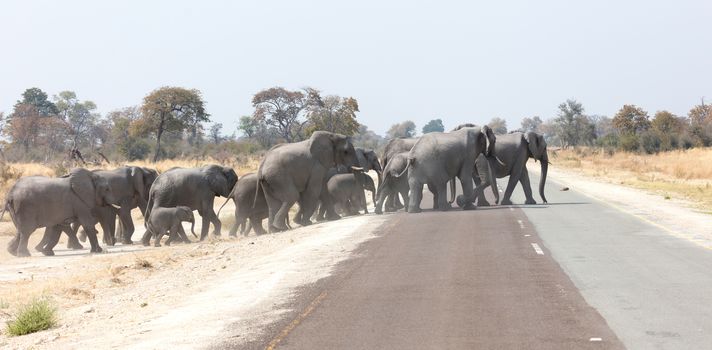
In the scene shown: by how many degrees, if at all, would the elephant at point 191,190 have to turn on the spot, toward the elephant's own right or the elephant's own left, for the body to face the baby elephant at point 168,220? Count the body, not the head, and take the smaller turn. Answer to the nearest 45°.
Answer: approximately 135° to the elephant's own right

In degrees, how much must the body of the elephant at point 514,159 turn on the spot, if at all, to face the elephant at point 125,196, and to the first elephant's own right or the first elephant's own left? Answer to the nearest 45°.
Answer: approximately 135° to the first elephant's own right

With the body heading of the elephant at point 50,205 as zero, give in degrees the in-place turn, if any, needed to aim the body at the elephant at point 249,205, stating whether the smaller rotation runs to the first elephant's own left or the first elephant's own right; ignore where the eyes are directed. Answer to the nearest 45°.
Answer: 0° — it already faces it

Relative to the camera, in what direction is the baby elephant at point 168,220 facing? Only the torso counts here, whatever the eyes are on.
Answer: to the viewer's right

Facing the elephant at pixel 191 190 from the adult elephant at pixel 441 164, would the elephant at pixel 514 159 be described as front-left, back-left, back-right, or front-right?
back-right

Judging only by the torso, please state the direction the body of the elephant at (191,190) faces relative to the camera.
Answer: to the viewer's right

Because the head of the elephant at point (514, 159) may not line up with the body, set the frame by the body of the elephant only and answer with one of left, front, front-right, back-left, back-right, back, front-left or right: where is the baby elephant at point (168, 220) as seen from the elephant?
back-right

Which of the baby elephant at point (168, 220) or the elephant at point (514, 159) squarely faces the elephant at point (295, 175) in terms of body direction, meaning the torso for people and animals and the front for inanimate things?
the baby elephant

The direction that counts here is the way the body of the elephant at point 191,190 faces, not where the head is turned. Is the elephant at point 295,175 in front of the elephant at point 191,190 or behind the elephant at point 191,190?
in front

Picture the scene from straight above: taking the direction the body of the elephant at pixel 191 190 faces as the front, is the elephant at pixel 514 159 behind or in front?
in front

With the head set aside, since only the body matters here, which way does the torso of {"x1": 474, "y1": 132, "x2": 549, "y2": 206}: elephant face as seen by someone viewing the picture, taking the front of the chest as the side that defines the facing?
to the viewer's right

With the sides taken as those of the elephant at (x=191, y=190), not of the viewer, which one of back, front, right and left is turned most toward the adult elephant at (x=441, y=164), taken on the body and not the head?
front

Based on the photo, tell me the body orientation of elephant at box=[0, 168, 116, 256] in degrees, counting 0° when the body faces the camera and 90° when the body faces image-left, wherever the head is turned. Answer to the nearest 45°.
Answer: approximately 270°
